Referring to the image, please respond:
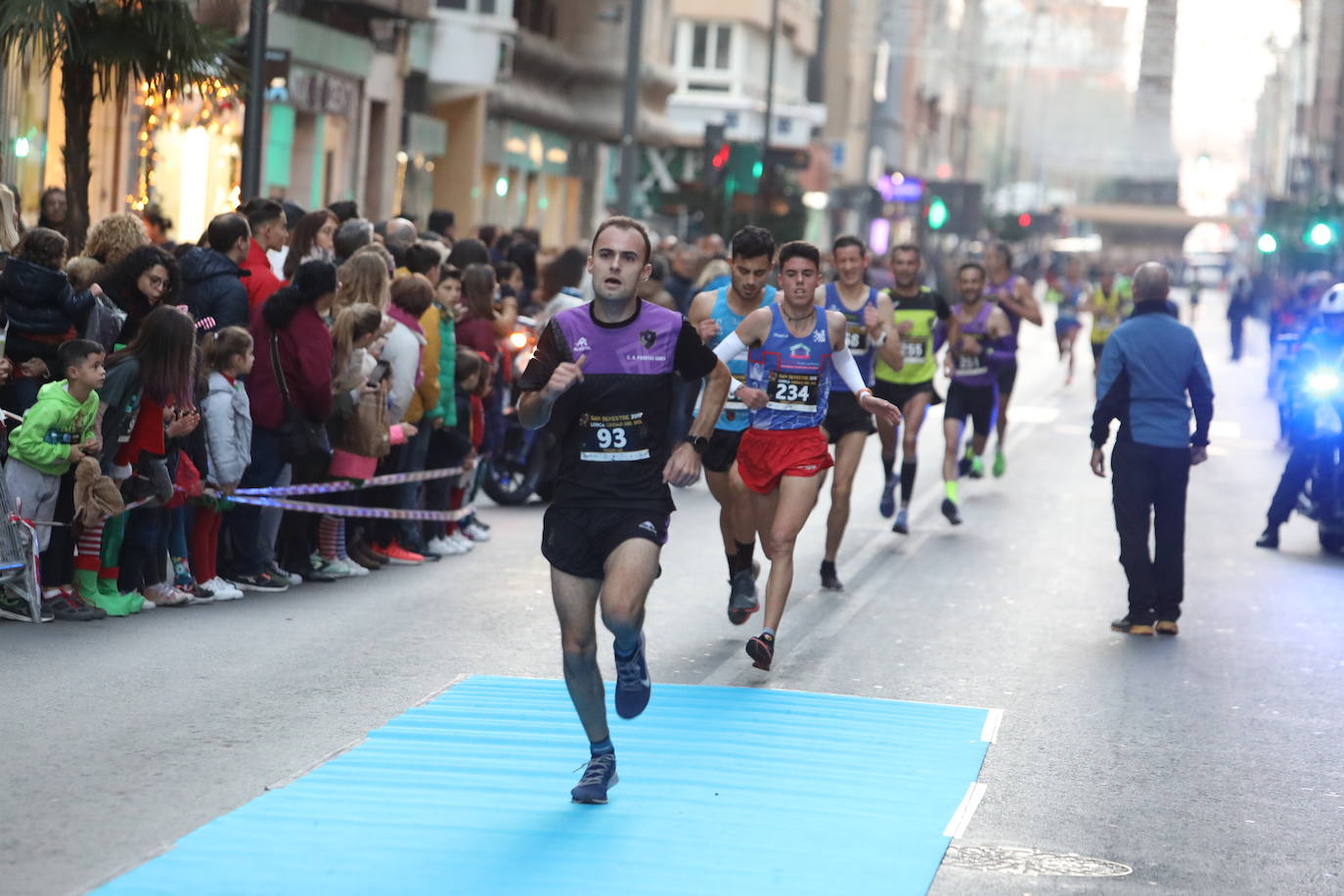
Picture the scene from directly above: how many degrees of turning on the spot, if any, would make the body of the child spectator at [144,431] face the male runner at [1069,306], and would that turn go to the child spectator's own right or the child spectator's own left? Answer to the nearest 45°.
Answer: approximately 45° to the child spectator's own left

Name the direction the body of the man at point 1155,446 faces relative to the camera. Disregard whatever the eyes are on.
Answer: away from the camera

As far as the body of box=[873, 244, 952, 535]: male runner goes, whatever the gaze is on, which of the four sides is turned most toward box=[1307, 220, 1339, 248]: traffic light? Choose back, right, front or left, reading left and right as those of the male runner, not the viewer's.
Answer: back

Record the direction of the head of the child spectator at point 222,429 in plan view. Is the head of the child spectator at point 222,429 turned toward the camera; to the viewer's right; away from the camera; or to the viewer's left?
to the viewer's right

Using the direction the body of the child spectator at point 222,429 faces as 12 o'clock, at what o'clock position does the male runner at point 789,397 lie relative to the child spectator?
The male runner is roughly at 1 o'clock from the child spectator.

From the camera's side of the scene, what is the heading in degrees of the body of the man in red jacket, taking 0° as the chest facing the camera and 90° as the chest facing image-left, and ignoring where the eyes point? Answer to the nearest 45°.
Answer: approximately 270°

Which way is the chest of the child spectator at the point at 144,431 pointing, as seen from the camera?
to the viewer's right

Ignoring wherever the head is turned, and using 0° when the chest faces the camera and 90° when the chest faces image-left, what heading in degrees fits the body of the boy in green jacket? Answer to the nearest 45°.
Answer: approximately 270°

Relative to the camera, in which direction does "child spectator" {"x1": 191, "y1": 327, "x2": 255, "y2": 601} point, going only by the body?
to the viewer's right

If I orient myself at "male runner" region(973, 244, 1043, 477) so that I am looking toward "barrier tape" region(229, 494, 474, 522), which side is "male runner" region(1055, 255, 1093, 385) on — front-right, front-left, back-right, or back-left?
back-right

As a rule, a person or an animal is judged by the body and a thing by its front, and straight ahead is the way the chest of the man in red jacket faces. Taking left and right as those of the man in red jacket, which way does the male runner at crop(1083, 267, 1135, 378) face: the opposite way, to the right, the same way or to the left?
to the right

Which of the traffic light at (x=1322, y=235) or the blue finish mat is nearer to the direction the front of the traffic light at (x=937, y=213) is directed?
the blue finish mat

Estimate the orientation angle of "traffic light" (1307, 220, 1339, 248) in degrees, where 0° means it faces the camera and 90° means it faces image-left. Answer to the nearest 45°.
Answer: approximately 0°
